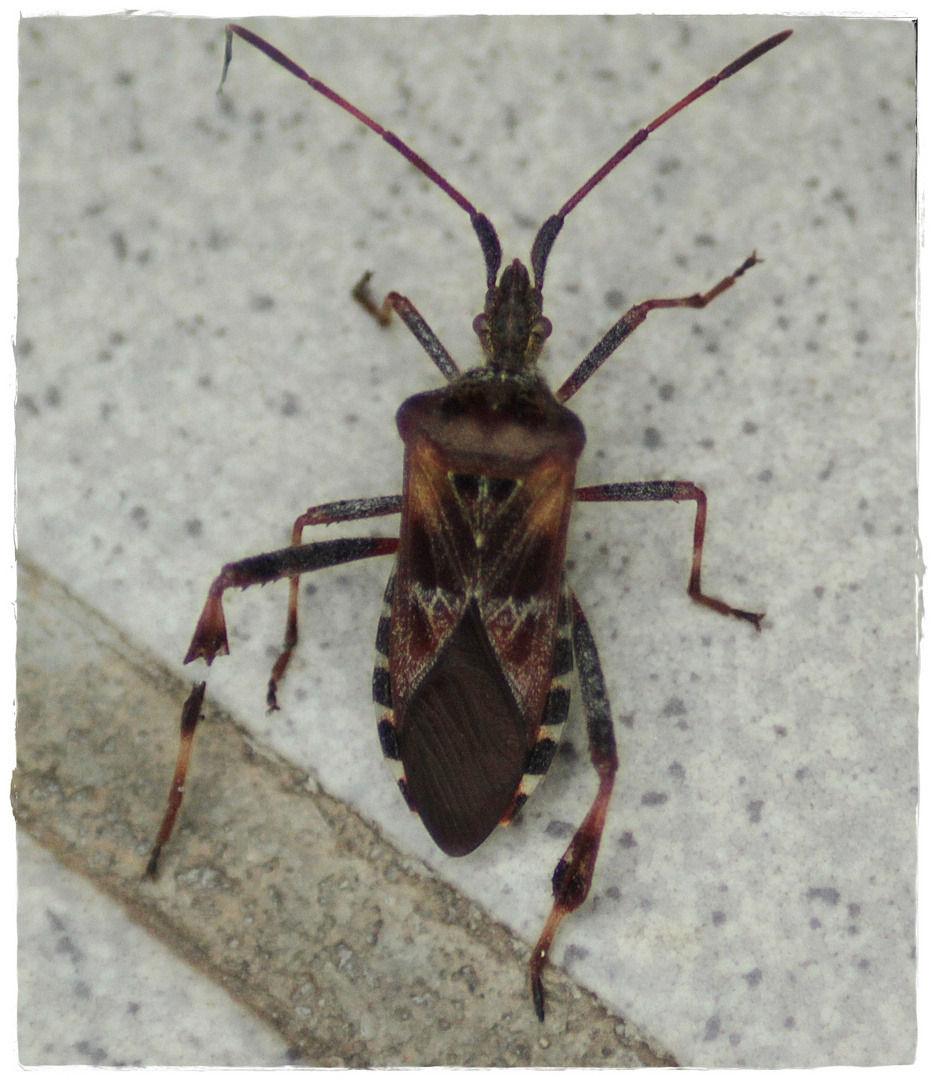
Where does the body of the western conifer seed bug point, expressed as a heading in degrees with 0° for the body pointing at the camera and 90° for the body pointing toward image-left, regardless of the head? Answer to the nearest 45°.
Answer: approximately 180°
